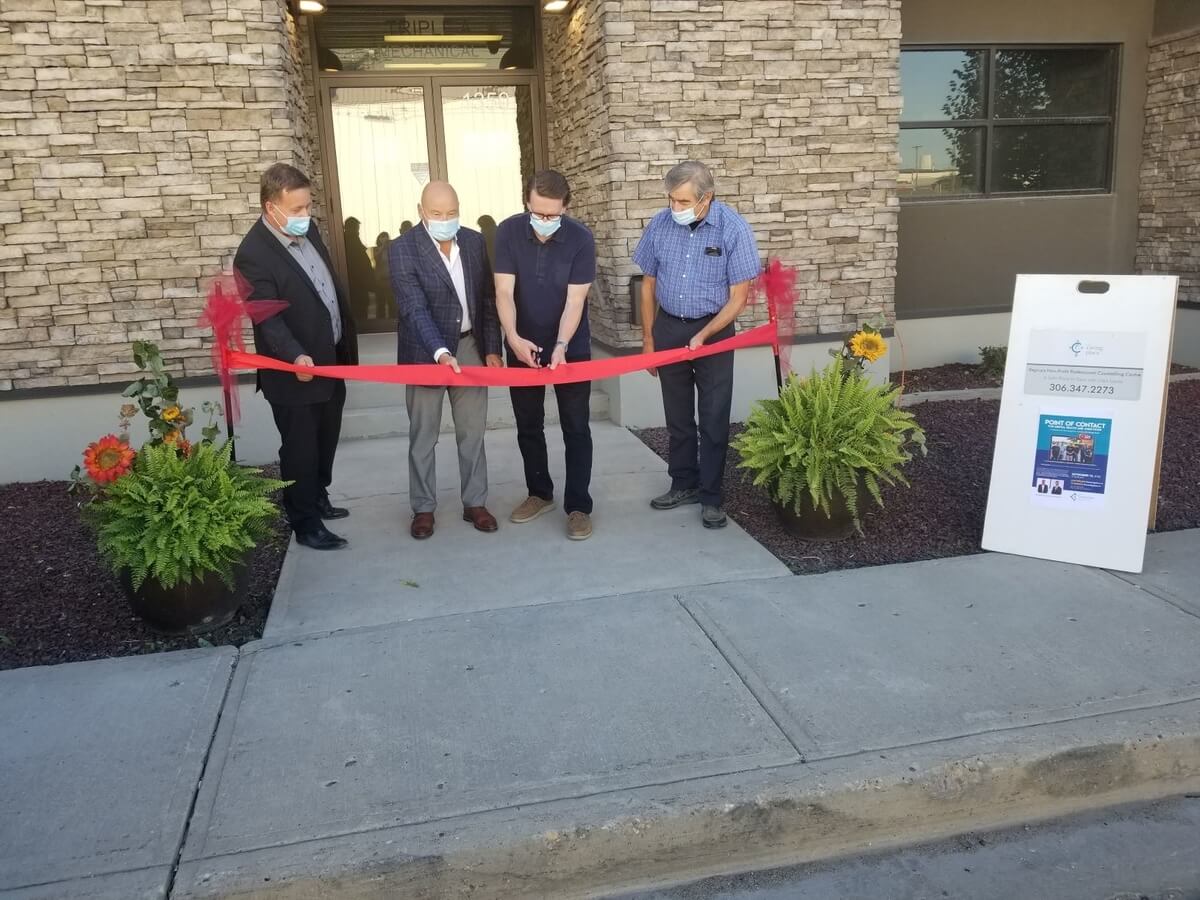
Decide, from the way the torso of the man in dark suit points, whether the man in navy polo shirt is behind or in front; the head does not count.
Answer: in front

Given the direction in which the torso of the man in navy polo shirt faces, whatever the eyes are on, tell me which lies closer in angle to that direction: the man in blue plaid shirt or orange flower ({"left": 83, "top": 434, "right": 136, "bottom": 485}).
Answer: the orange flower

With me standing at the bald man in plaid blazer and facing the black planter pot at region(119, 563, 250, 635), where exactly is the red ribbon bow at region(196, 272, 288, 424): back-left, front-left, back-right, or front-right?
front-right

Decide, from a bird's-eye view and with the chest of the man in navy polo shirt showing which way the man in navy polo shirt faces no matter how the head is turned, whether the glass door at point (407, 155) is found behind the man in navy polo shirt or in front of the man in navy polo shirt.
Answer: behind

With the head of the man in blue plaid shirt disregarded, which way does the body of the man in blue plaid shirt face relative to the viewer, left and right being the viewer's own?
facing the viewer and to the left of the viewer

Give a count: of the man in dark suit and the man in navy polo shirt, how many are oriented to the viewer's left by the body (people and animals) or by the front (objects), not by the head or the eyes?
0

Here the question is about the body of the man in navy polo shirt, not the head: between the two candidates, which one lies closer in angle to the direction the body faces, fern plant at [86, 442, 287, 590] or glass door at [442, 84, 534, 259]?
the fern plant

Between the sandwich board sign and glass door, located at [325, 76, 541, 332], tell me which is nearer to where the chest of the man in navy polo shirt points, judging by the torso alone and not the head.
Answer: the sandwich board sign

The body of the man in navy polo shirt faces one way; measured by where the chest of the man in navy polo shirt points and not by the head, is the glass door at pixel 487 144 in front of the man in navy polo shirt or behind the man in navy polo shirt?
behind

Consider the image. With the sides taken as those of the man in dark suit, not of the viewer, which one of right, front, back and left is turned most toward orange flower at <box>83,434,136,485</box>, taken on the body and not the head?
right

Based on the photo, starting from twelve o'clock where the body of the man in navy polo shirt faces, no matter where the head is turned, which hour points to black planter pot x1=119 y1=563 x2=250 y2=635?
The black planter pot is roughly at 2 o'clock from the man in navy polo shirt.

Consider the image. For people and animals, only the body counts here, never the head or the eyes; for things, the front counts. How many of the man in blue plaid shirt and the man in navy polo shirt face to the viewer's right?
0

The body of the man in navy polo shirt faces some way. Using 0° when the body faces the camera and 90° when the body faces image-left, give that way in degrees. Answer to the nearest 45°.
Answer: approximately 0°

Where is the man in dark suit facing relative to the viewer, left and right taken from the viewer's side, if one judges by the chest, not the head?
facing the viewer and to the right of the viewer
